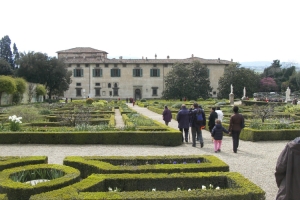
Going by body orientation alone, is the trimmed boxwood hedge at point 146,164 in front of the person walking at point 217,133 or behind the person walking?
behind

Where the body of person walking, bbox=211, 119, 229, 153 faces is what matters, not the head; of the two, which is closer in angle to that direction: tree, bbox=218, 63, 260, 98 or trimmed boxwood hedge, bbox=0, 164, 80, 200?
the tree

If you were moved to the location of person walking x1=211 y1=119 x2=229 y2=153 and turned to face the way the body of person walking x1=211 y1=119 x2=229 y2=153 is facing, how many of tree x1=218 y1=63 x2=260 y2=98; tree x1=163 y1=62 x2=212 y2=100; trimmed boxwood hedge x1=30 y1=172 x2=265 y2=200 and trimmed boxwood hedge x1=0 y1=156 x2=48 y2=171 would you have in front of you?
2

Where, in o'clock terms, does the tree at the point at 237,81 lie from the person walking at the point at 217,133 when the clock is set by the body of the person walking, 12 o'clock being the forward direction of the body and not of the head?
The tree is roughly at 12 o'clock from the person walking.

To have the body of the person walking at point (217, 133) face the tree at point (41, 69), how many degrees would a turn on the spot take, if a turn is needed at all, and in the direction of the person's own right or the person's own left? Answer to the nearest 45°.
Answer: approximately 45° to the person's own left

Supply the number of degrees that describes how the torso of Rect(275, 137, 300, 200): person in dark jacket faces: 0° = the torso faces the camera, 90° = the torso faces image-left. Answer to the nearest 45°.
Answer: approximately 180°

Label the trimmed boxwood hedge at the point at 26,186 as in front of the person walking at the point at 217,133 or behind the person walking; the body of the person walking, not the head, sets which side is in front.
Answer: behind

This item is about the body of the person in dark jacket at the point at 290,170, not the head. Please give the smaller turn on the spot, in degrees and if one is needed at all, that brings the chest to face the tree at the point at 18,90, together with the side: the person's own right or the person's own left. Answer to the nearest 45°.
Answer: approximately 45° to the person's own left

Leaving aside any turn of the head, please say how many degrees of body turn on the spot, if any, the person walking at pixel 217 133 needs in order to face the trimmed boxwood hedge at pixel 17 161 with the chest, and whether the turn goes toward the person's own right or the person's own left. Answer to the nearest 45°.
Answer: approximately 135° to the person's own left

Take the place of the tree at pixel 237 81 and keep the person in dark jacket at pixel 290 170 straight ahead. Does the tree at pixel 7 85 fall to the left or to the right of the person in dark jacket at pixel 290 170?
right

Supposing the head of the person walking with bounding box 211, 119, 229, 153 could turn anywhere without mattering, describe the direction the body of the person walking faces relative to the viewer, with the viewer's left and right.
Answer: facing away from the viewer

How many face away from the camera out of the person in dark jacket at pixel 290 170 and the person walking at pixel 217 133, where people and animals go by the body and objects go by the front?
2

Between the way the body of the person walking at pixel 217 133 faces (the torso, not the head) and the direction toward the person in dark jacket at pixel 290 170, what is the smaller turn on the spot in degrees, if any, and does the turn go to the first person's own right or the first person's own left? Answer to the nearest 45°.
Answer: approximately 180°
